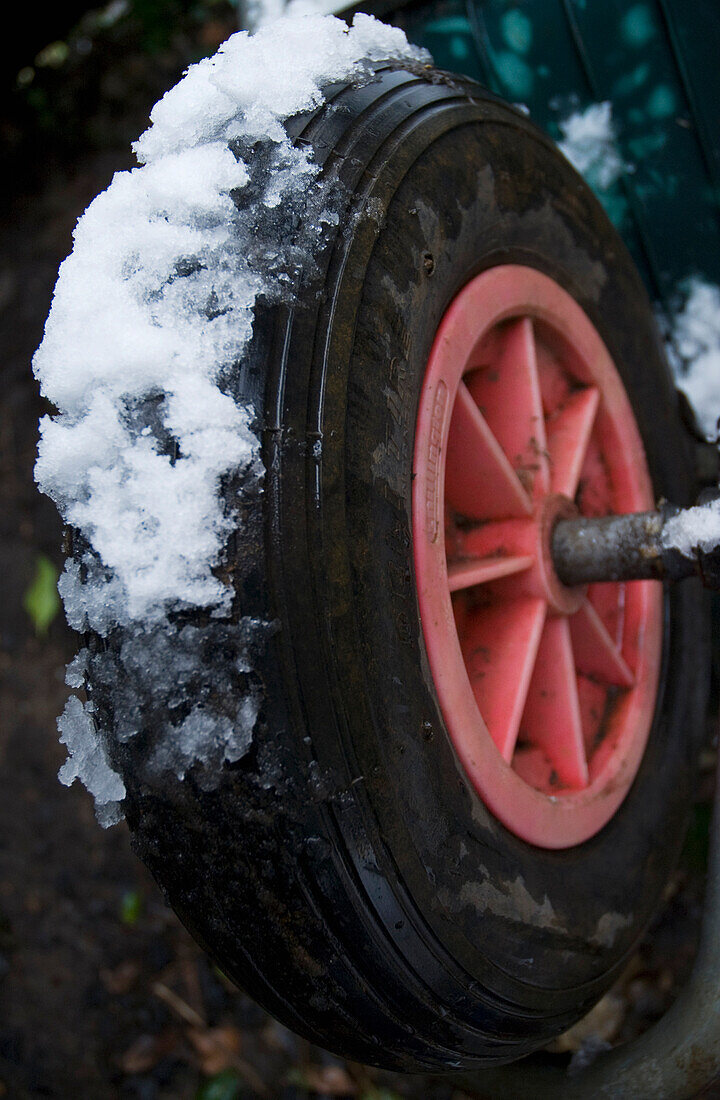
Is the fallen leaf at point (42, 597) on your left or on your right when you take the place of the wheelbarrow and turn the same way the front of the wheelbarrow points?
on your right

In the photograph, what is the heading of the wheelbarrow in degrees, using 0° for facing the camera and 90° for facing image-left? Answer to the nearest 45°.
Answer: approximately 45°
